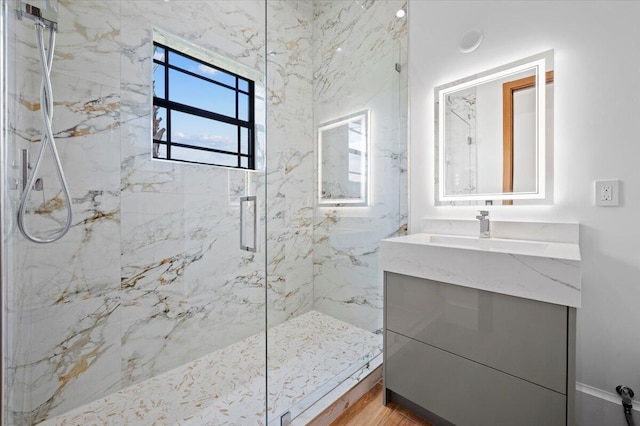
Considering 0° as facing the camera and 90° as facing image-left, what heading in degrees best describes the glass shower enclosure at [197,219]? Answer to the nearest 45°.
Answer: approximately 315°

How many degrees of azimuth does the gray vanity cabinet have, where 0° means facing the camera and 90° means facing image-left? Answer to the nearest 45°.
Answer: approximately 45°
